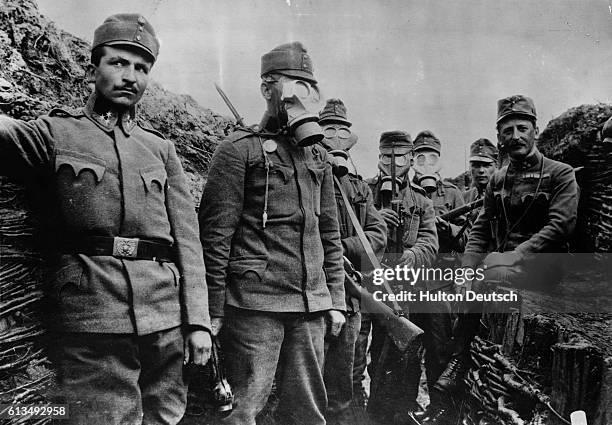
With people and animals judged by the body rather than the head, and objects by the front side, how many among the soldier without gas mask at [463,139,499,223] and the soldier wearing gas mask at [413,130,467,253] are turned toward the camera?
2

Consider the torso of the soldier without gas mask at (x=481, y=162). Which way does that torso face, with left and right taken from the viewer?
facing the viewer

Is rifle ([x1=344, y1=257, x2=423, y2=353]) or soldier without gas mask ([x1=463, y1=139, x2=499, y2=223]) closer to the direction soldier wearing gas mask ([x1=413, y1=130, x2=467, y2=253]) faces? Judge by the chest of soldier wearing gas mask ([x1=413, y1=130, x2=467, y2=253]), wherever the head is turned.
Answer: the rifle

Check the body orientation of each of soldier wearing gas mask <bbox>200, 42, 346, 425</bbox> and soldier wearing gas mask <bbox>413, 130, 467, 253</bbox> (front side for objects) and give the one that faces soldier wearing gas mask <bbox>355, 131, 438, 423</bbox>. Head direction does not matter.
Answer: soldier wearing gas mask <bbox>413, 130, 467, 253</bbox>

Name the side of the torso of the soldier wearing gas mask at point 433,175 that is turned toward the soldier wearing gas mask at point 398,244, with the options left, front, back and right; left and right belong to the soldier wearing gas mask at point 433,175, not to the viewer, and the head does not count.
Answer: front

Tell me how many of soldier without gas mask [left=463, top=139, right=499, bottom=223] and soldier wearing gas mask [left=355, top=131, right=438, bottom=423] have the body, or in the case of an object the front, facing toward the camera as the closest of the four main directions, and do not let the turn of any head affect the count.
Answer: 2

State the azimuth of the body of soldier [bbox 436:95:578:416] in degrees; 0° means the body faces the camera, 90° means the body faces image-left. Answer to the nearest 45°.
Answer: approximately 45°

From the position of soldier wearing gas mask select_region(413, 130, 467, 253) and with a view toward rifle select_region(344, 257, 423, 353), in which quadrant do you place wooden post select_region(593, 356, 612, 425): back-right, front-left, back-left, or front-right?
front-left

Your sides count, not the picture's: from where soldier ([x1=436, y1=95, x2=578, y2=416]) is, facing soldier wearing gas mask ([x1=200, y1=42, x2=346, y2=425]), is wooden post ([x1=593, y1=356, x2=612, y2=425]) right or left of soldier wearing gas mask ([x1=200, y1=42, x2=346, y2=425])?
left

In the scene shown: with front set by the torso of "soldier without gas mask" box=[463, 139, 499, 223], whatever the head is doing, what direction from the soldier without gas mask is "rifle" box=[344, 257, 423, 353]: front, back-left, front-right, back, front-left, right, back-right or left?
front

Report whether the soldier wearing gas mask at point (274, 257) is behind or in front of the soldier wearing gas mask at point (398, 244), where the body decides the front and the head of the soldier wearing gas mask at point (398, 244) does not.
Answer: in front

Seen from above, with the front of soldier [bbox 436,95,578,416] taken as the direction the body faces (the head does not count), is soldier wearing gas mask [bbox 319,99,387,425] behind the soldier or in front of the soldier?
in front

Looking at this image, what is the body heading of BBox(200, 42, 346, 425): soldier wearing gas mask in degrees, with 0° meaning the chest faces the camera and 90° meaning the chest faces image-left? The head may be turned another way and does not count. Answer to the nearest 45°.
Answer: approximately 315°

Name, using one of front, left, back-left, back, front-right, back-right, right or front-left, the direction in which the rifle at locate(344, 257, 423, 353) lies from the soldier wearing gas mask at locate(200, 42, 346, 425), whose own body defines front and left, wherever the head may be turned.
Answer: left

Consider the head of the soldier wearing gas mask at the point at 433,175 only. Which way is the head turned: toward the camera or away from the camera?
toward the camera

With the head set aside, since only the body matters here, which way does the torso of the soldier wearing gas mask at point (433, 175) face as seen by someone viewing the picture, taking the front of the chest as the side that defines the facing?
toward the camera

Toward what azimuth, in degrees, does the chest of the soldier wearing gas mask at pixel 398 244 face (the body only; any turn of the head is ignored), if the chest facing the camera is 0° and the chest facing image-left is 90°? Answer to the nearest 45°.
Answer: approximately 0°

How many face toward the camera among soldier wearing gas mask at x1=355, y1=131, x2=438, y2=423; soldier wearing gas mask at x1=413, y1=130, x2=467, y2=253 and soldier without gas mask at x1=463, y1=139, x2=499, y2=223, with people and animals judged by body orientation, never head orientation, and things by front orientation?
3
